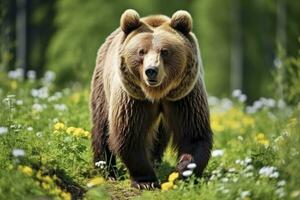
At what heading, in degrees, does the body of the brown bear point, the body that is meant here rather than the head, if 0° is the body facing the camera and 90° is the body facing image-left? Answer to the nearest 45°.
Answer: approximately 0°

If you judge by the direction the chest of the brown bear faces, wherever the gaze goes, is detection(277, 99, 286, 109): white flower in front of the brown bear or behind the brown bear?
behind

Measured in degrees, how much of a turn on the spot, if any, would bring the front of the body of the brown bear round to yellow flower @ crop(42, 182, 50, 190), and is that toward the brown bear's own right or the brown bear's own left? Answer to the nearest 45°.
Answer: approximately 45° to the brown bear's own right

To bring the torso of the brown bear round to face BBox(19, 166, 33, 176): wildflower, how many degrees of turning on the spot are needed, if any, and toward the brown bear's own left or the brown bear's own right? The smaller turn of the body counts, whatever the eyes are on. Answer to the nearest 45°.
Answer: approximately 45° to the brown bear's own right

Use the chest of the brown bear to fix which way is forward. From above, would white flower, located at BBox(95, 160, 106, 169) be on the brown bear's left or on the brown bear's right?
on the brown bear's right
